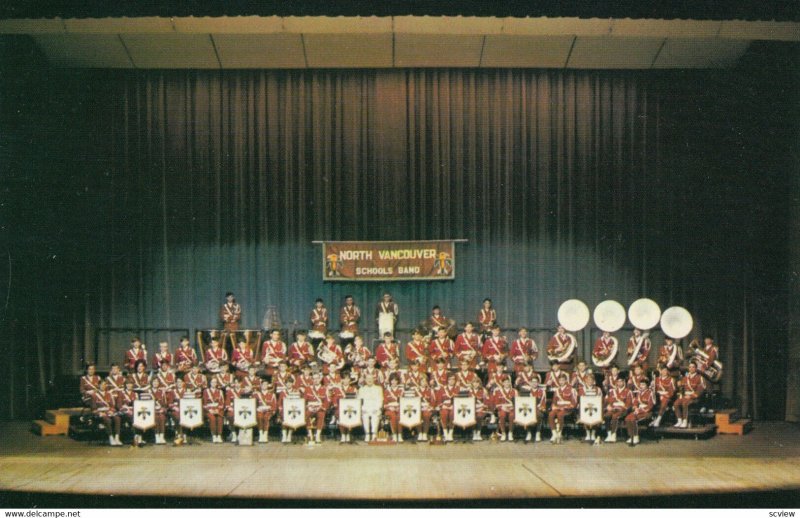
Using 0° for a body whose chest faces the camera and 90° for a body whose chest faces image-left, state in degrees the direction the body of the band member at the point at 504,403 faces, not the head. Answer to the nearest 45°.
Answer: approximately 0°

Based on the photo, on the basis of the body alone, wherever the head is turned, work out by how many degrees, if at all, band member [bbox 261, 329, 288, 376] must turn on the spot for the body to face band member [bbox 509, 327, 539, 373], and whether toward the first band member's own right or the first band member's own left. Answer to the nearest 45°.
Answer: approximately 90° to the first band member's own left

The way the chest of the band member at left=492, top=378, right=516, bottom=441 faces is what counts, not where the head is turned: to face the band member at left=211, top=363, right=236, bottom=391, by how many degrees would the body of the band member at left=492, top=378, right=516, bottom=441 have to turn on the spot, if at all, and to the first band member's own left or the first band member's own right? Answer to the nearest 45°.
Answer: approximately 90° to the first band member's own right

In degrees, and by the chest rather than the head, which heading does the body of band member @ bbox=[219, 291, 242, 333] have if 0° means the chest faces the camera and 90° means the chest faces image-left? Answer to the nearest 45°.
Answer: approximately 0°

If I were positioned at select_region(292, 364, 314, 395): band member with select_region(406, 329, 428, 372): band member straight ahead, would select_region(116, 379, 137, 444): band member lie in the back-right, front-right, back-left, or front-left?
back-left
